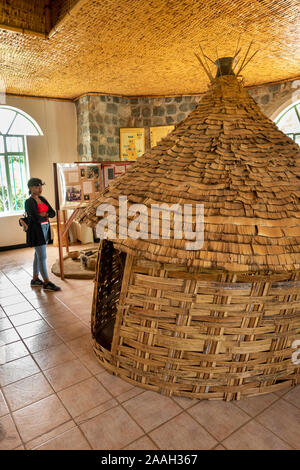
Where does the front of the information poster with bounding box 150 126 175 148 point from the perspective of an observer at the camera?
facing the viewer

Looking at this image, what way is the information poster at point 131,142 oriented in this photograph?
toward the camera

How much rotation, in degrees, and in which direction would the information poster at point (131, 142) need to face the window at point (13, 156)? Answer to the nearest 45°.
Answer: approximately 90° to its right

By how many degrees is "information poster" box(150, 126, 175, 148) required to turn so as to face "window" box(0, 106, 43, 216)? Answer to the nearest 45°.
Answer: approximately 90° to its right

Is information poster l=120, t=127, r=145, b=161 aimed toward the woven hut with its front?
yes

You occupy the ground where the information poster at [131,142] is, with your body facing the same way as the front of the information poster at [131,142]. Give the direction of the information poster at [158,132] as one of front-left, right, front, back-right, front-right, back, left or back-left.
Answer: left

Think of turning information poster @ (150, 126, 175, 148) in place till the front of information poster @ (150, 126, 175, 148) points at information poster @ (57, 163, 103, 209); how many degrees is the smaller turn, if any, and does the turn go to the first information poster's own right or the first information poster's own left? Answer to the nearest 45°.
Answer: approximately 45° to the first information poster's own right

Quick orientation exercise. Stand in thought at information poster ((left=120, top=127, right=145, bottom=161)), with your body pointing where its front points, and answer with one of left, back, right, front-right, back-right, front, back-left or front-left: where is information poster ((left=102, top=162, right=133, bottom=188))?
front

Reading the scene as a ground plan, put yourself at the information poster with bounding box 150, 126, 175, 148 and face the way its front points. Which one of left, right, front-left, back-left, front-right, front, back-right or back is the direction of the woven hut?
front

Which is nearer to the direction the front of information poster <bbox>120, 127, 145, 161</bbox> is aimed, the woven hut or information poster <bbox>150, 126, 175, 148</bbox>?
the woven hut

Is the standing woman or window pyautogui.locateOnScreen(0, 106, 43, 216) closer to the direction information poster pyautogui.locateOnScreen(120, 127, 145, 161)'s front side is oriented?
the standing woman

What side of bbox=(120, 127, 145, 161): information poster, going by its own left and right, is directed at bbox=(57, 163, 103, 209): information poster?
front

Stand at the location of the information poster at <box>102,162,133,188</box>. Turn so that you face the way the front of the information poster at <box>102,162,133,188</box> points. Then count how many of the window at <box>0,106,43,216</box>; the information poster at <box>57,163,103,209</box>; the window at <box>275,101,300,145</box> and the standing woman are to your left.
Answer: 1
